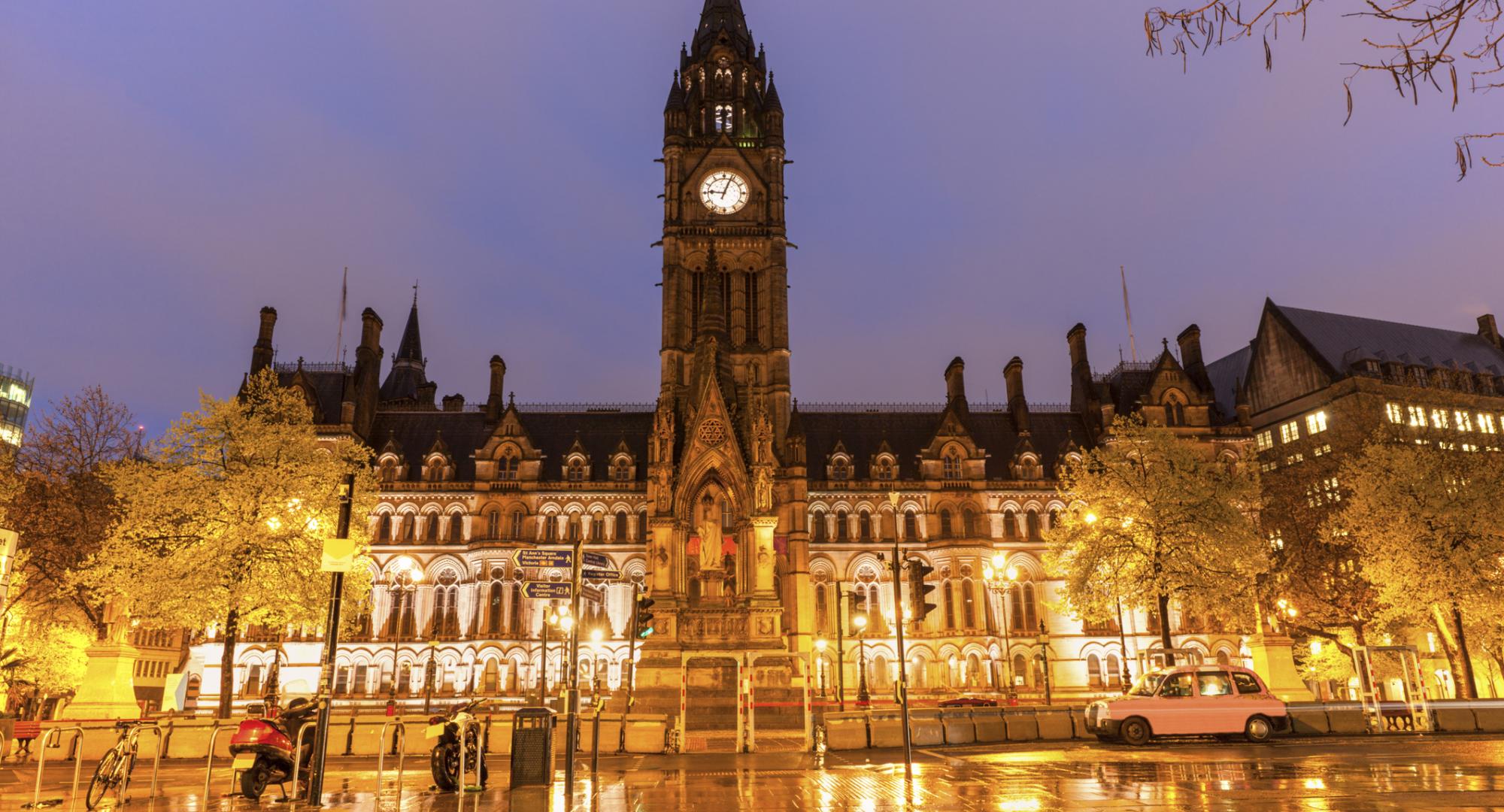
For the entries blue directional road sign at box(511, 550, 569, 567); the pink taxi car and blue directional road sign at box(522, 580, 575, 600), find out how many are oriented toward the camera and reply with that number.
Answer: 2

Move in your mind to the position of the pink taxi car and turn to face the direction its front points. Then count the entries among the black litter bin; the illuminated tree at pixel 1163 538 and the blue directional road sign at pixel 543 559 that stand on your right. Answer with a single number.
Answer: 1

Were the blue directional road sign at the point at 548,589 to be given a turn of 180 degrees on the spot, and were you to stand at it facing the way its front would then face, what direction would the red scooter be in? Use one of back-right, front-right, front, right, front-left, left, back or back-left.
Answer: left

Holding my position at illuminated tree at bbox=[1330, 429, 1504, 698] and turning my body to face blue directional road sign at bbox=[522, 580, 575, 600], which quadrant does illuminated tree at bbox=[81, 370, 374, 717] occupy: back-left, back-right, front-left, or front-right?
front-right

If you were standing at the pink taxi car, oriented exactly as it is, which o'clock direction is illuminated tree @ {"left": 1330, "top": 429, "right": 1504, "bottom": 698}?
The illuminated tree is roughly at 4 o'clock from the pink taxi car.

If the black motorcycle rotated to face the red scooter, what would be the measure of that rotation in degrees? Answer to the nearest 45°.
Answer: approximately 135° to its left

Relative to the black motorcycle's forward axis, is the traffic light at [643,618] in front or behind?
in front

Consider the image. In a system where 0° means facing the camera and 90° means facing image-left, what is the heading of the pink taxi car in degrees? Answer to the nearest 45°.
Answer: approximately 90°

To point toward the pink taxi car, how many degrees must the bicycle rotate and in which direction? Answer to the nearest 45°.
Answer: approximately 45° to its right

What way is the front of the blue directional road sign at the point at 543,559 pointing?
toward the camera

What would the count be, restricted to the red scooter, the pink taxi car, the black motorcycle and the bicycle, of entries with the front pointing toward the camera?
0

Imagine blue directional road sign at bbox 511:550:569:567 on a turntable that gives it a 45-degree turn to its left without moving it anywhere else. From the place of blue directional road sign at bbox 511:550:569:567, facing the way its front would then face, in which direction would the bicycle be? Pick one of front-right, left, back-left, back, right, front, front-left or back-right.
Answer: back-right

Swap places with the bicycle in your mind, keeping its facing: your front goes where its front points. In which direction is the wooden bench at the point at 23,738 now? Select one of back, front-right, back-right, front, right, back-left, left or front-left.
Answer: back-right

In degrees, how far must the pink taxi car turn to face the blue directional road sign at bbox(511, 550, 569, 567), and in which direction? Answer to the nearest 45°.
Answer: approximately 45° to its left
